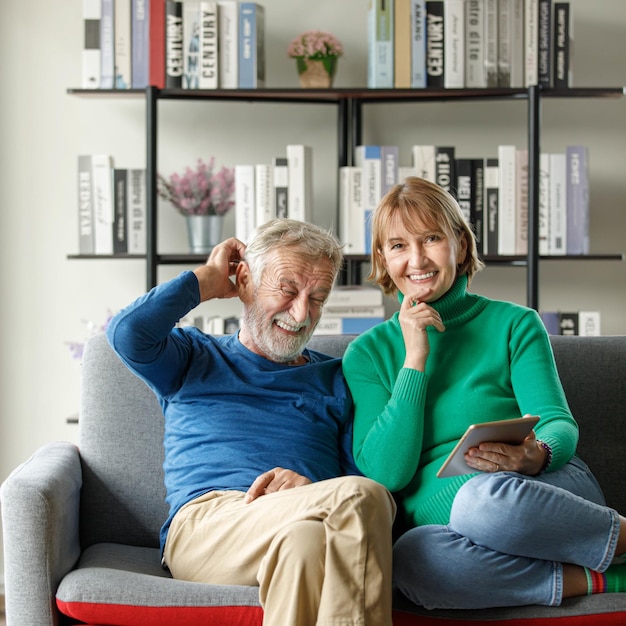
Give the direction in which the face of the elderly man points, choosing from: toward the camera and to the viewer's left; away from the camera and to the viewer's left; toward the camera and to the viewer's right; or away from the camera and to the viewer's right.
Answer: toward the camera and to the viewer's right
